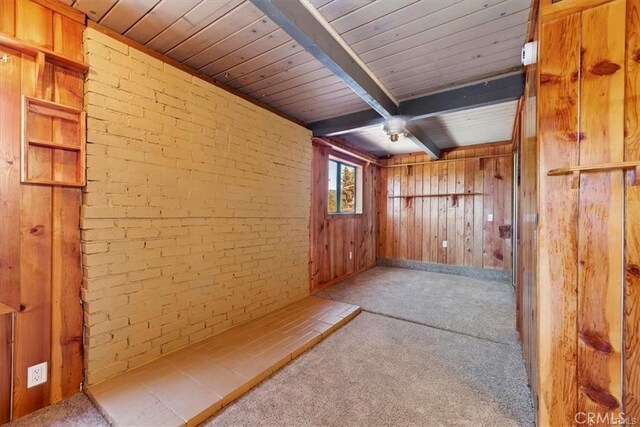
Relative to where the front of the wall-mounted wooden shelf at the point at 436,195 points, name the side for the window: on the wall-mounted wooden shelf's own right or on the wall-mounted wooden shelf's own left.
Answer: on the wall-mounted wooden shelf's own right

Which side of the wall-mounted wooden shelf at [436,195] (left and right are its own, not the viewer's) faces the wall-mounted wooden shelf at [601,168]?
front

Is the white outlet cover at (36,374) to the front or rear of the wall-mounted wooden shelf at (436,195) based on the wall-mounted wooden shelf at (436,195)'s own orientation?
to the front

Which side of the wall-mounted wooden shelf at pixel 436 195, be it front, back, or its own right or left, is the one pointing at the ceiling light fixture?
front

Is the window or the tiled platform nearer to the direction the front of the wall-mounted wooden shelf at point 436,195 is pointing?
the tiled platform

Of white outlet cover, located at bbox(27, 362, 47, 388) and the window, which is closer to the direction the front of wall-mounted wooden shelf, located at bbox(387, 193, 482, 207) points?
the white outlet cover

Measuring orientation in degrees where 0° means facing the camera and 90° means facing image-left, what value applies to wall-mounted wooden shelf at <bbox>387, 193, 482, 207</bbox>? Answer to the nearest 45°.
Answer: approximately 0°

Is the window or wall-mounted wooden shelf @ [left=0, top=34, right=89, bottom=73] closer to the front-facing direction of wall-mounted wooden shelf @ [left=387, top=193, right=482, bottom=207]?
the wall-mounted wooden shelf
